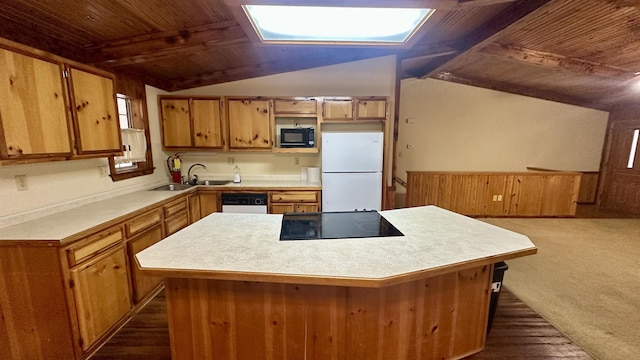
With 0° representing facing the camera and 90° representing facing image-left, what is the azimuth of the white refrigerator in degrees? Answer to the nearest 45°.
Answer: approximately 0°

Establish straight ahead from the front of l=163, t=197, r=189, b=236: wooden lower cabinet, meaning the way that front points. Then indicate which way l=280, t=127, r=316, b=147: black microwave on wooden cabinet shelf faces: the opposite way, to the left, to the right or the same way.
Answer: to the right

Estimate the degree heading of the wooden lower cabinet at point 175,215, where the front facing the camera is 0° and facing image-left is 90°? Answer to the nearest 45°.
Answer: approximately 315°

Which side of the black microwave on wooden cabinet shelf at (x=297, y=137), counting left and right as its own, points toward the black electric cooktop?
front

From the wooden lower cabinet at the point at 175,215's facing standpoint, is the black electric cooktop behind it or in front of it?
in front

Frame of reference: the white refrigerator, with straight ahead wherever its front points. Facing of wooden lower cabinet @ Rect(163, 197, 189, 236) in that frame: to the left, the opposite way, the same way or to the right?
to the left

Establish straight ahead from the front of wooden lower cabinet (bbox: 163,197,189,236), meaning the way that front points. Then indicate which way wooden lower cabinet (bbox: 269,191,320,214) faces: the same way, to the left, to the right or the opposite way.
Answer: to the right

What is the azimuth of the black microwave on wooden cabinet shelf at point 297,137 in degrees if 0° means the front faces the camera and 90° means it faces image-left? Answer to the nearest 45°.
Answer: approximately 0°

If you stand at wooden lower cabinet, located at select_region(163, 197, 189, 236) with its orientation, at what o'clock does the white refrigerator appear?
The white refrigerator is roughly at 11 o'clock from the wooden lower cabinet.

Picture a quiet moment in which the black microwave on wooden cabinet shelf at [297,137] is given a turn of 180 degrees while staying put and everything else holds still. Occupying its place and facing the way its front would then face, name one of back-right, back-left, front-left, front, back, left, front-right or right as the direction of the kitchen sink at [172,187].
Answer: left

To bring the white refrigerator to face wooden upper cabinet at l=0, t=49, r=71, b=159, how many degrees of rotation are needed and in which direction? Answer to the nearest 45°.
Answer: approximately 45° to its right

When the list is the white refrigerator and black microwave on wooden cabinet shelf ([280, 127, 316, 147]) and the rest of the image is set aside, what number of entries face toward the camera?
2

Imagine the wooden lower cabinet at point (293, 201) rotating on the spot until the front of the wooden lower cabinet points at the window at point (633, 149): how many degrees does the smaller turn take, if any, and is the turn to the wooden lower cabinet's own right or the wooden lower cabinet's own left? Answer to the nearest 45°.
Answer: approximately 90° to the wooden lower cabinet's own left

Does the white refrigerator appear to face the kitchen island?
yes

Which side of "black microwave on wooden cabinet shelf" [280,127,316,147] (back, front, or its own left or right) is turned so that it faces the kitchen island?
front
